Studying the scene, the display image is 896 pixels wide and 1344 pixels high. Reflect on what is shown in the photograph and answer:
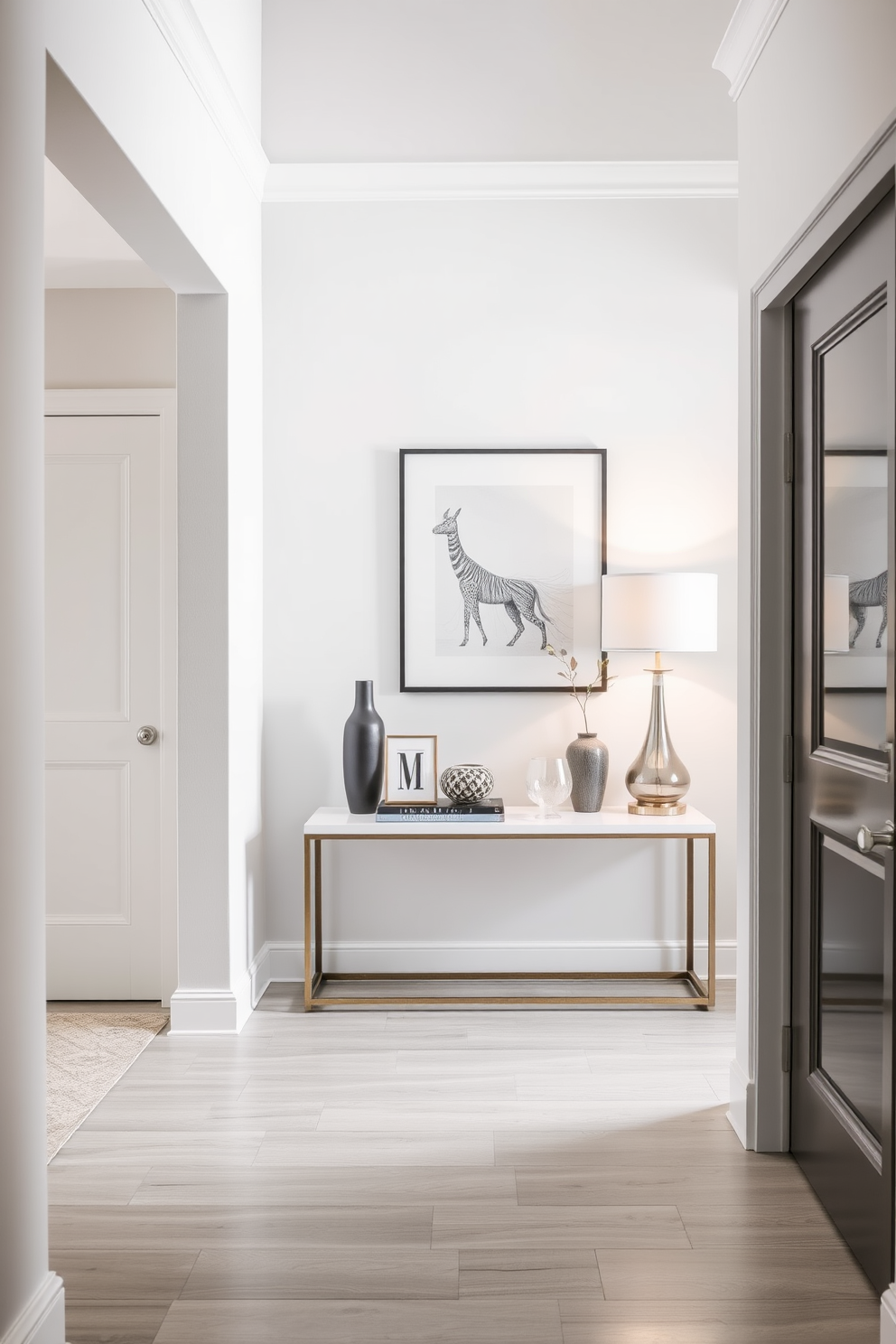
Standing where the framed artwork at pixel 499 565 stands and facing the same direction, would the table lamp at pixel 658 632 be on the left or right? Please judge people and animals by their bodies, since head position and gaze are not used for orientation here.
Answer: on its left

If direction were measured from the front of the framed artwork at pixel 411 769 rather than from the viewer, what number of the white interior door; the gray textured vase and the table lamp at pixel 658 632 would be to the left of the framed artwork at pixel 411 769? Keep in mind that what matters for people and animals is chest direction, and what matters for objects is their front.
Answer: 2

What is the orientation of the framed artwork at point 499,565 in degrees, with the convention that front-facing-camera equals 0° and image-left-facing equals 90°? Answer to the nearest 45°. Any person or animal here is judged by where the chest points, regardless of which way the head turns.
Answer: approximately 0°

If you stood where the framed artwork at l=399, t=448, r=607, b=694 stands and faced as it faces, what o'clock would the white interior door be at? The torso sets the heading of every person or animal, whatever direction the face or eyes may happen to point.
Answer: The white interior door is roughly at 3 o'clock from the framed artwork.

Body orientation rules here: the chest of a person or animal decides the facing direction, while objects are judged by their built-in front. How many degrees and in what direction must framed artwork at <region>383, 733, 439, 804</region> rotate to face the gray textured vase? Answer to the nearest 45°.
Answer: approximately 90° to its left

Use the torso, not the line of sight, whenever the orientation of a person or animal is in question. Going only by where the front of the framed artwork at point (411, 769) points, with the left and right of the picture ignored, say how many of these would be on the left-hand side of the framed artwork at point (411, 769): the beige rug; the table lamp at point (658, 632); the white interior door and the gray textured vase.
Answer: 2

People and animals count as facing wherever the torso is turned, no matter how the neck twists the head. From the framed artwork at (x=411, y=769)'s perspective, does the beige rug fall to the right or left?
on its right

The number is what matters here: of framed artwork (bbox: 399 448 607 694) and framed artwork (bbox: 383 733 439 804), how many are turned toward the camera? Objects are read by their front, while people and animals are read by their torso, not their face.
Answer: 2

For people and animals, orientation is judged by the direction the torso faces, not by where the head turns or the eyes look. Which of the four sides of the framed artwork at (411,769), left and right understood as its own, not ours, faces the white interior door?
right

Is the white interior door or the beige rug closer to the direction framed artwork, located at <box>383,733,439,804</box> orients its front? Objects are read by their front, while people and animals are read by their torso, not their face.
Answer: the beige rug
